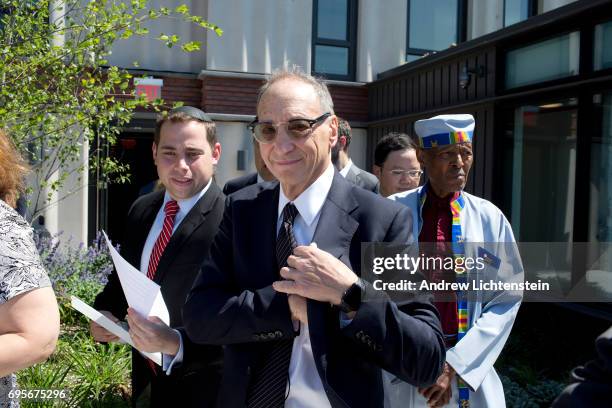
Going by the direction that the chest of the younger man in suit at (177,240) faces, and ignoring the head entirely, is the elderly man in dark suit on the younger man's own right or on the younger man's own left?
on the younger man's own left

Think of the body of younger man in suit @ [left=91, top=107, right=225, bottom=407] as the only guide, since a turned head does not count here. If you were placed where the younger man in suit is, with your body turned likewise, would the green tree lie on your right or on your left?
on your right

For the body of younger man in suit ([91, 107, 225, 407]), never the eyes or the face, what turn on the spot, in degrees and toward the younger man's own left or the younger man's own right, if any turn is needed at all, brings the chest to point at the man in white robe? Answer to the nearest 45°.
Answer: approximately 135° to the younger man's own left

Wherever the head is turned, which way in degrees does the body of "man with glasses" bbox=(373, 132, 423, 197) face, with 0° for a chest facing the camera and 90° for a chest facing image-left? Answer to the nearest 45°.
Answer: approximately 315°

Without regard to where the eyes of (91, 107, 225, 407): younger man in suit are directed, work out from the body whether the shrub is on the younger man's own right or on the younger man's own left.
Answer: on the younger man's own right

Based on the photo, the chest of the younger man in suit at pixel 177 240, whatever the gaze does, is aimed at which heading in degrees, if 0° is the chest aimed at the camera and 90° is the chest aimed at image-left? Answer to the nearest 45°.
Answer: approximately 45°

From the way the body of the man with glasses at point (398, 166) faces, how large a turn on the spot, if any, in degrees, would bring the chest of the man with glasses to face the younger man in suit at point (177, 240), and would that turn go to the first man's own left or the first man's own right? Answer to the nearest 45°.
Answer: approximately 90° to the first man's own right
